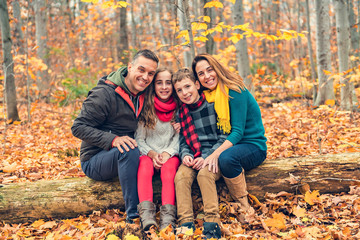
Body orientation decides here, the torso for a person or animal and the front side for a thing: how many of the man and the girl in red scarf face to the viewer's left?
0

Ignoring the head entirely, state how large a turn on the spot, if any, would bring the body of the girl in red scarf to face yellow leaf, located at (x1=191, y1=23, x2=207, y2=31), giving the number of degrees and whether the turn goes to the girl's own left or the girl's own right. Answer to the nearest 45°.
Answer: approximately 135° to the girl's own left

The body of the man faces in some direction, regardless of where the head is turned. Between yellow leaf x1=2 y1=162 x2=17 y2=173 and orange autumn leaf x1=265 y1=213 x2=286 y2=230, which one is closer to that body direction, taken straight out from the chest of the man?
the orange autumn leaf

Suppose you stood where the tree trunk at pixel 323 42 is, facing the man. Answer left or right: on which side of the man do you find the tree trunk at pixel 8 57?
right

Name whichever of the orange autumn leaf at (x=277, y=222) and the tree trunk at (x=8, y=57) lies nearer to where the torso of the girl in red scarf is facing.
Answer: the orange autumn leaf

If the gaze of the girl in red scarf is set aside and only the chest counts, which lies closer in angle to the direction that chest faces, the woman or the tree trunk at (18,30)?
the woman

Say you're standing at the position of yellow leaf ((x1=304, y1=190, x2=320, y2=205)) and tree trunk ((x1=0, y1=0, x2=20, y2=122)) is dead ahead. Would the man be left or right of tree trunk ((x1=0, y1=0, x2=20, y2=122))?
left

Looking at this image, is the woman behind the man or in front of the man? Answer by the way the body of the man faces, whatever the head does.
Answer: in front
